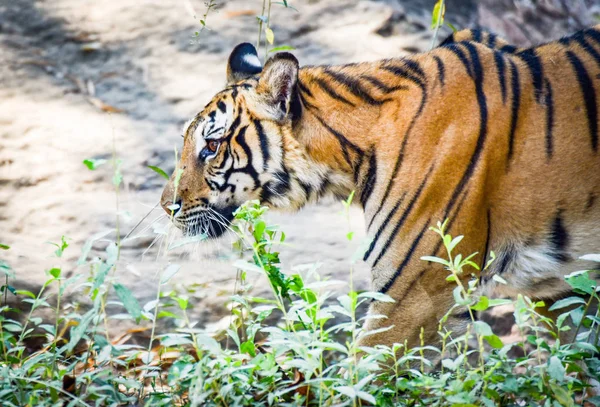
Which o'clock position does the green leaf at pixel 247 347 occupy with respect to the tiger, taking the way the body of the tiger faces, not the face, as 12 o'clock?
The green leaf is roughly at 10 o'clock from the tiger.

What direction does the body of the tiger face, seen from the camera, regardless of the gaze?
to the viewer's left
